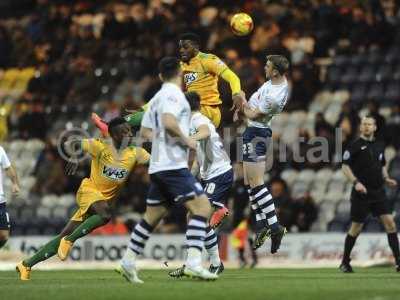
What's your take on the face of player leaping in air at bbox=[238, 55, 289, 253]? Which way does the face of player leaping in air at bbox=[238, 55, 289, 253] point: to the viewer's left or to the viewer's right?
to the viewer's left

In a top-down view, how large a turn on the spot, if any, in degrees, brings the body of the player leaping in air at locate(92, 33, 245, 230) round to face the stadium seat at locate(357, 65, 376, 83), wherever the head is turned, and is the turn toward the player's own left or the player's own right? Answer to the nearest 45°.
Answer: approximately 180°

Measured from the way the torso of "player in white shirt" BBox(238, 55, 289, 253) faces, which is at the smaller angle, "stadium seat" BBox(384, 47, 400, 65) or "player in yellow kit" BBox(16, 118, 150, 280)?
the player in yellow kit

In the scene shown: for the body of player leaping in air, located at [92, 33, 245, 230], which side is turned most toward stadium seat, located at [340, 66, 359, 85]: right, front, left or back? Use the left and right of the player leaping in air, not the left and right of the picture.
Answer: back

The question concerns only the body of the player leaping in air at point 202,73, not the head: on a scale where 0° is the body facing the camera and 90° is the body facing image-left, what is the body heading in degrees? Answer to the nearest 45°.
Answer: approximately 45°

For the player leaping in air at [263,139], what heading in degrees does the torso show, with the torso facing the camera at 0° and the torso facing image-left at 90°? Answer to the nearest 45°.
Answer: approximately 90°
